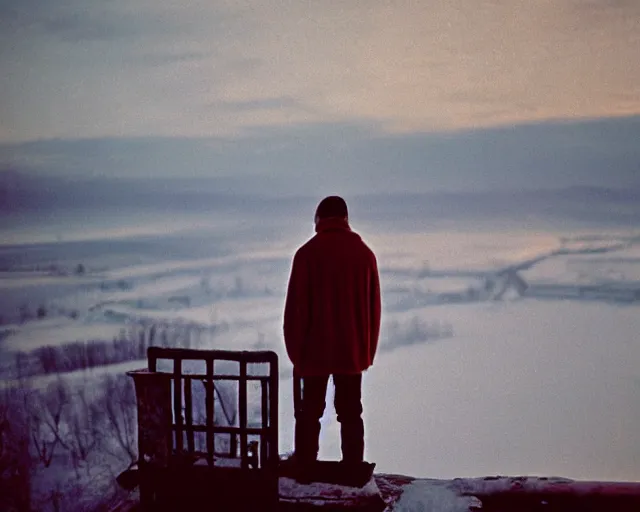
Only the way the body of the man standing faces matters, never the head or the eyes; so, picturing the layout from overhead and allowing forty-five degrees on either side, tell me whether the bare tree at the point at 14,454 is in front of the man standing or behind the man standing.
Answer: in front

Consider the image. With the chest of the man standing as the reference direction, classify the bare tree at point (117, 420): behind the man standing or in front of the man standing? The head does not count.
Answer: in front

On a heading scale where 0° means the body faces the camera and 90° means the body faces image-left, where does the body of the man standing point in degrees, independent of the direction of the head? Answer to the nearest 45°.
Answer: approximately 180°

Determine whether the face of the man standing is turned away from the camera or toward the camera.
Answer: away from the camera
